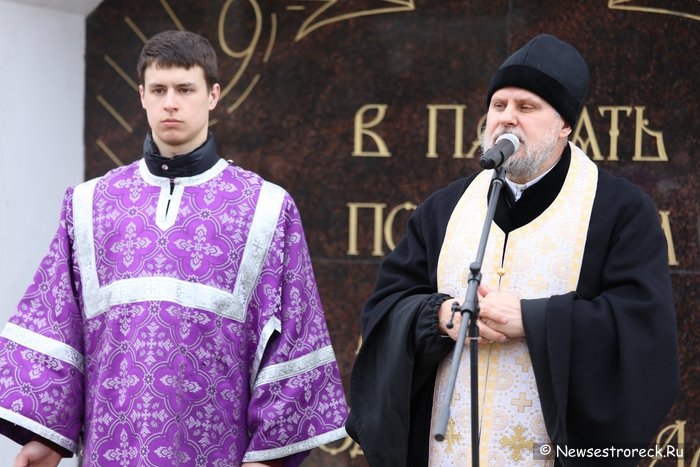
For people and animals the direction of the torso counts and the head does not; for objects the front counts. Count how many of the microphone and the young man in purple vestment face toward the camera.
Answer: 1

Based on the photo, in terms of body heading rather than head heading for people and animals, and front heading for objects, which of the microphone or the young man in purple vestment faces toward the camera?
the young man in purple vestment

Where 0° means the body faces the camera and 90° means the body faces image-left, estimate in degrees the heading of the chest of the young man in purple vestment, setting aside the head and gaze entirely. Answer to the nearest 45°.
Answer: approximately 0°

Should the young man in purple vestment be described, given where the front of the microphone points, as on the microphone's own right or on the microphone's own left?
on the microphone's own left

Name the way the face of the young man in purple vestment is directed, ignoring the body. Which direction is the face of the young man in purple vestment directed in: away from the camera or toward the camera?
toward the camera

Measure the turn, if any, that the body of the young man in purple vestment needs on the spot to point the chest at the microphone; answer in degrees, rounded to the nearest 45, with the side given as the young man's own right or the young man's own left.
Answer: approximately 45° to the young man's own left

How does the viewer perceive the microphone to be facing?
facing away from the viewer and to the right of the viewer

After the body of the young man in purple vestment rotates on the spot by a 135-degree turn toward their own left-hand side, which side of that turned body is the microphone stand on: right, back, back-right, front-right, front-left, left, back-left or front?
right
